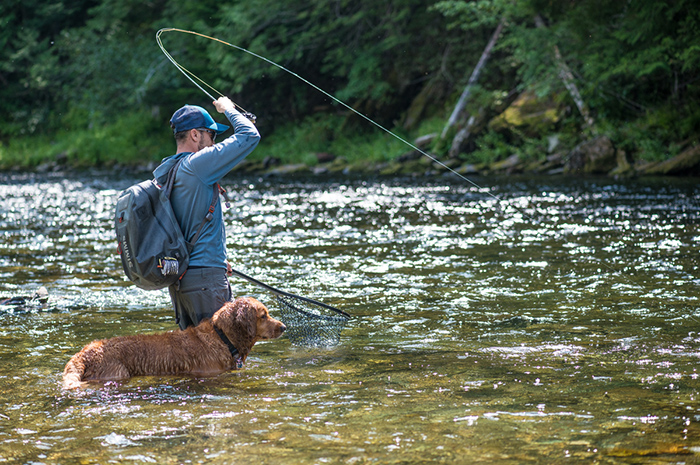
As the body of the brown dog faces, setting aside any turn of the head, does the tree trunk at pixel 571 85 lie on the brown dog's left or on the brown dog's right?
on the brown dog's left

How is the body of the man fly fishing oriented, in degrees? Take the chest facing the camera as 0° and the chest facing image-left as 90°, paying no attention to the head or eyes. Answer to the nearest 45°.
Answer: approximately 270°

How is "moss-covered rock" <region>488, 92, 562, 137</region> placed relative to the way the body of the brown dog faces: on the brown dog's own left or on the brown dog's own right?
on the brown dog's own left

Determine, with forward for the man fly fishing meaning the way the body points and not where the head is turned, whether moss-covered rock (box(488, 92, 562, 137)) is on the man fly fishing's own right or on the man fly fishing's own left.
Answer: on the man fly fishing's own left

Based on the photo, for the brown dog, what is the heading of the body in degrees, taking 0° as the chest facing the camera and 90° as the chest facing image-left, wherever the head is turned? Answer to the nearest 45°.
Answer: approximately 270°
